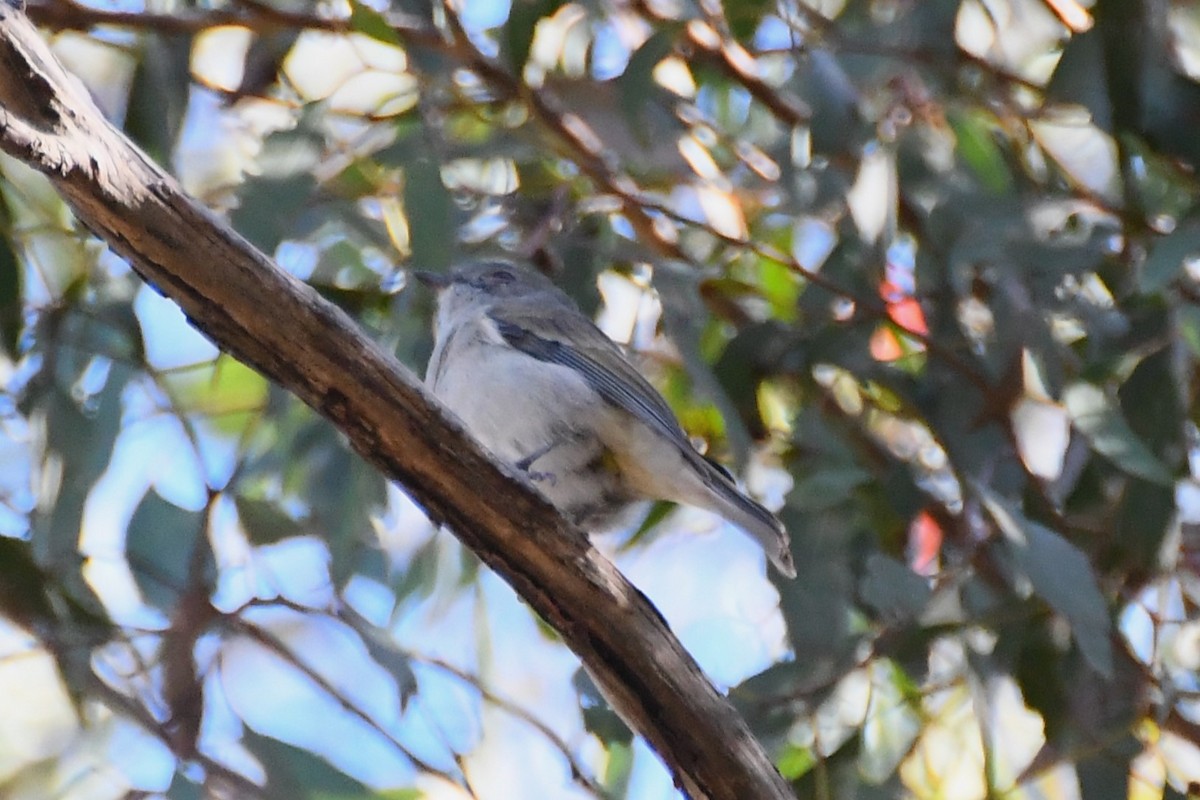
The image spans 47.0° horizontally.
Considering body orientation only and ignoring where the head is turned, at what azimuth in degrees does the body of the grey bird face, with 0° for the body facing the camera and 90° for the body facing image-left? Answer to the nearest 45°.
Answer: approximately 90°
